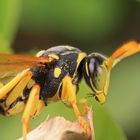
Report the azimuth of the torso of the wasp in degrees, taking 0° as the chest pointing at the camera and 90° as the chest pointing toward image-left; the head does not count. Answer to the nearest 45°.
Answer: approximately 270°
